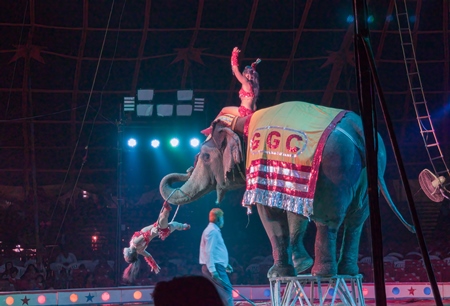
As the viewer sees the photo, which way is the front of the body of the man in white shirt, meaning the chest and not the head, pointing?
to the viewer's right

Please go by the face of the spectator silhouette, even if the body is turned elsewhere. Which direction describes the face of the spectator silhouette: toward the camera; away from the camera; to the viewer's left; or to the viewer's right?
away from the camera

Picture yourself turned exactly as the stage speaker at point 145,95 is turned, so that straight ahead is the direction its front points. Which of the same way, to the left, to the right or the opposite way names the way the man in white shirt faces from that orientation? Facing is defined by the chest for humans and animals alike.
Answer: to the left

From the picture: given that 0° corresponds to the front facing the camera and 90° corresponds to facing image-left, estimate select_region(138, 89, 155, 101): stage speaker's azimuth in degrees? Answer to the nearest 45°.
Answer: approximately 0°

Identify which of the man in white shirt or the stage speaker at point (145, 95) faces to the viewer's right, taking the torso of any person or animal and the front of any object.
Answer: the man in white shirt

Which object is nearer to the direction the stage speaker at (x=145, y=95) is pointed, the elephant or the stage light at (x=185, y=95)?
the elephant

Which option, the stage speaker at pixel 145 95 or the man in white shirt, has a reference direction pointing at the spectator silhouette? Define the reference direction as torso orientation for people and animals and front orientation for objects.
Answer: the stage speaker

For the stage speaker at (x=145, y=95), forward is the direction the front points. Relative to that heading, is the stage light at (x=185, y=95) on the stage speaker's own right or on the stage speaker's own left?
on the stage speaker's own left
